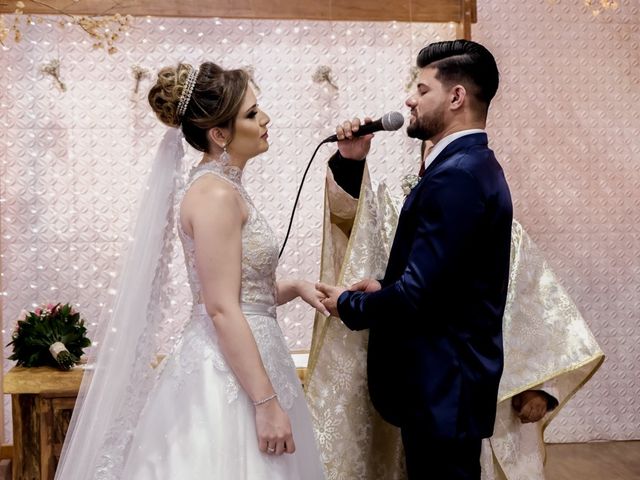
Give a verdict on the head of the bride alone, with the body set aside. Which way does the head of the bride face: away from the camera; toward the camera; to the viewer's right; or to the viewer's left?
to the viewer's right

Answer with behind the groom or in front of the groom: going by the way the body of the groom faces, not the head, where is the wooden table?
in front

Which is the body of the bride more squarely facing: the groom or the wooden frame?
the groom

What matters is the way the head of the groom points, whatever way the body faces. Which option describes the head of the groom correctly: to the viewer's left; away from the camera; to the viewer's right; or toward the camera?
to the viewer's left

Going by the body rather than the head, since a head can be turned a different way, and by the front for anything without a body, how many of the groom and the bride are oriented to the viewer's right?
1

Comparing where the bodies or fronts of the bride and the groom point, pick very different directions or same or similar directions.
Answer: very different directions

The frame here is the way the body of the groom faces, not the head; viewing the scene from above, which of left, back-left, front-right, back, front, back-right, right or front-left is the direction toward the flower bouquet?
front-right

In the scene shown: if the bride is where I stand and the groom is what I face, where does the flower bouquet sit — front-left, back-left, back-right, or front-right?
back-left

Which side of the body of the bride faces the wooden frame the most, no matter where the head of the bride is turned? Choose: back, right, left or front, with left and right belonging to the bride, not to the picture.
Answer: left

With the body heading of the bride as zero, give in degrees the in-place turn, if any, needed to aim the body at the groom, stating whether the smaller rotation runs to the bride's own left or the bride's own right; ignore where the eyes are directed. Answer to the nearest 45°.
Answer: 0° — they already face them

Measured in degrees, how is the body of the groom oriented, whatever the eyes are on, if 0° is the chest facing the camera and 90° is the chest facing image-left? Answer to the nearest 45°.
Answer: approximately 90°

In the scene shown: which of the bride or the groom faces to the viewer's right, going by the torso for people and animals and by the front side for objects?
the bride

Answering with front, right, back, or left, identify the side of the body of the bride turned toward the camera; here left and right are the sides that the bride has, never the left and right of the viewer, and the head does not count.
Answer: right

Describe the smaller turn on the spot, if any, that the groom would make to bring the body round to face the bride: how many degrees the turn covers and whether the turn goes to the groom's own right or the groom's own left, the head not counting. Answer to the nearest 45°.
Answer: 0° — they already face them
